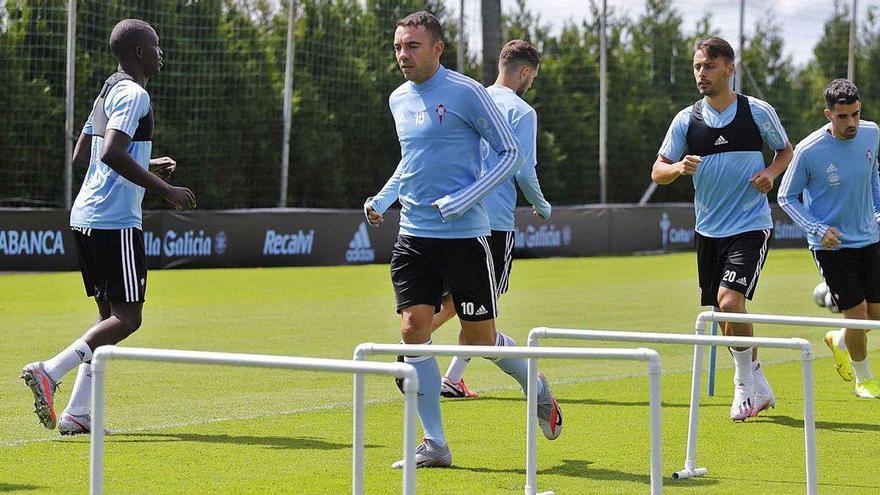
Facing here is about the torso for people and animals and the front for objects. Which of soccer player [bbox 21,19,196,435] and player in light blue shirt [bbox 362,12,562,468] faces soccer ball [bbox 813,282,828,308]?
the soccer player

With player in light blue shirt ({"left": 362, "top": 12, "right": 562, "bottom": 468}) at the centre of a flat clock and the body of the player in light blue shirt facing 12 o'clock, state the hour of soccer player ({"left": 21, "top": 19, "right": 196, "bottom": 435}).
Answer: The soccer player is roughly at 2 o'clock from the player in light blue shirt.

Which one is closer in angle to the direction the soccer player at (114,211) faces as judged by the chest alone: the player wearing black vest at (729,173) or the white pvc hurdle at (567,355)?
the player wearing black vest

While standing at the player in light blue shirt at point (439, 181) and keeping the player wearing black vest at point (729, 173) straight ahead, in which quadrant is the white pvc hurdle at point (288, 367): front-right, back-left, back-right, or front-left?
back-right

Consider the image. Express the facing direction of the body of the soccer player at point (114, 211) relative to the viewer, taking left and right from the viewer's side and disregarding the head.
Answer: facing away from the viewer and to the right of the viewer

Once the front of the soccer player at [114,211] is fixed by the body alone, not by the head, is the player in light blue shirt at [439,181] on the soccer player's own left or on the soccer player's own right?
on the soccer player's own right

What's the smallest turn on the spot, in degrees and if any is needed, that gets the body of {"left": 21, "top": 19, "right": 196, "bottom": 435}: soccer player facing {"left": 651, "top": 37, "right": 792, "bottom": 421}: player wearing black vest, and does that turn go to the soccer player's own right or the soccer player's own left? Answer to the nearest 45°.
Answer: approximately 45° to the soccer player's own right

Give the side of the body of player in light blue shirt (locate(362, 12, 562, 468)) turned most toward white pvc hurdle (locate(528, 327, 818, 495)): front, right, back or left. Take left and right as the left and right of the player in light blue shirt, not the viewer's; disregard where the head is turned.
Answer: left
